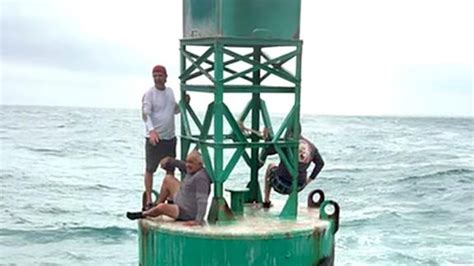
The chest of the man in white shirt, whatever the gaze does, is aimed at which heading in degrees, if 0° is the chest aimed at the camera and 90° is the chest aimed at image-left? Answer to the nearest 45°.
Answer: approximately 0°

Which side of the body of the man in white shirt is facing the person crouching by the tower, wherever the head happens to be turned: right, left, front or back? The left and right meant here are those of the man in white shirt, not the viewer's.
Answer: left
